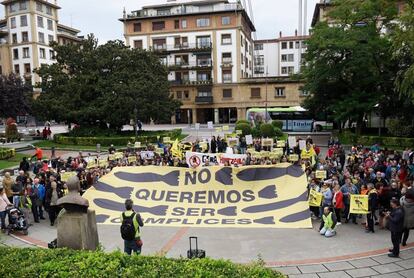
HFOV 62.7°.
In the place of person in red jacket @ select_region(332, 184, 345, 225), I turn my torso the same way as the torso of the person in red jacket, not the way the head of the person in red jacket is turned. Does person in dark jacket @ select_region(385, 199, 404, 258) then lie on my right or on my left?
on my left

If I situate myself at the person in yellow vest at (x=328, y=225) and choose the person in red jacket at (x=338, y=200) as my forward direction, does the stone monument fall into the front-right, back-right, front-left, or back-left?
back-left

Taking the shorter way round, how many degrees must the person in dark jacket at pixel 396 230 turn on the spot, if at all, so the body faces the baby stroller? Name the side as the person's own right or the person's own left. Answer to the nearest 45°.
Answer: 0° — they already face it

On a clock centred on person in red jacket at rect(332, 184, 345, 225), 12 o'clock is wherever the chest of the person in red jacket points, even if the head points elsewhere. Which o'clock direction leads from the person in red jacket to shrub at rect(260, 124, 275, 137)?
The shrub is roughly at 4 o'clock from the person in red jacket.

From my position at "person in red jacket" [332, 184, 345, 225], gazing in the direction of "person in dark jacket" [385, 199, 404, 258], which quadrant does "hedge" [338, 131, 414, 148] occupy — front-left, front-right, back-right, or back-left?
back-left

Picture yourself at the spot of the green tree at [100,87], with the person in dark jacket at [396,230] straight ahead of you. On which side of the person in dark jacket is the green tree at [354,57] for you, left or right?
left

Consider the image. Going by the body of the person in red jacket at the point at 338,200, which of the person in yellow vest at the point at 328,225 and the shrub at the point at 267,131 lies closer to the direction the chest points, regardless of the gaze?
the person in yellow vest

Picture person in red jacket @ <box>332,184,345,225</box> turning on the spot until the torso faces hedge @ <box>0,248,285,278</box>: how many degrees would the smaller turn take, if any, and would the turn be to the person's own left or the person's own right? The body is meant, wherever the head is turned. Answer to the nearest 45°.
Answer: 0° — they already face it

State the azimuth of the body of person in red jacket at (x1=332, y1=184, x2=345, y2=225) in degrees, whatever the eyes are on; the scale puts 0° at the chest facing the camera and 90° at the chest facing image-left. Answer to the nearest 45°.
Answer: approximately 45°

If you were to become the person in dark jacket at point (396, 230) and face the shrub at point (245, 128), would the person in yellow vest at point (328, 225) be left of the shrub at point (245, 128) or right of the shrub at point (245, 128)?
left

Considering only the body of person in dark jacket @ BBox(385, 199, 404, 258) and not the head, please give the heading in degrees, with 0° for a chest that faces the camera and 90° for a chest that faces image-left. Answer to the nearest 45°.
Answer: approximately 90°
